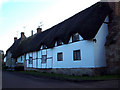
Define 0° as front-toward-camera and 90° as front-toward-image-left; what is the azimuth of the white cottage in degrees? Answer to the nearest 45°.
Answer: approximately 45°
